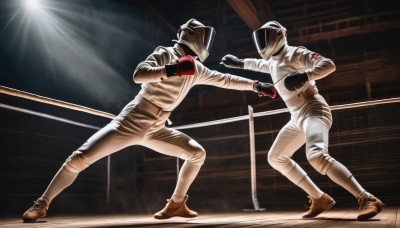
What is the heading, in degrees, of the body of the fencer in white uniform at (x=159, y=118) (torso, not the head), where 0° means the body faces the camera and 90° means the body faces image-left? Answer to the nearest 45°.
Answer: approximately 315°

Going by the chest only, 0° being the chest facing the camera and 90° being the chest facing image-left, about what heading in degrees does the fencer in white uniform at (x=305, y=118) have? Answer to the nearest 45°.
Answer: approximately 45°

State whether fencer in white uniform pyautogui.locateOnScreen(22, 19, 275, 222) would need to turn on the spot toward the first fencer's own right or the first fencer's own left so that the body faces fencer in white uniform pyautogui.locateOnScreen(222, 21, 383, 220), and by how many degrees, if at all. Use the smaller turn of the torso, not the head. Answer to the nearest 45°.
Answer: approximately 45° to the first fencer's own left
